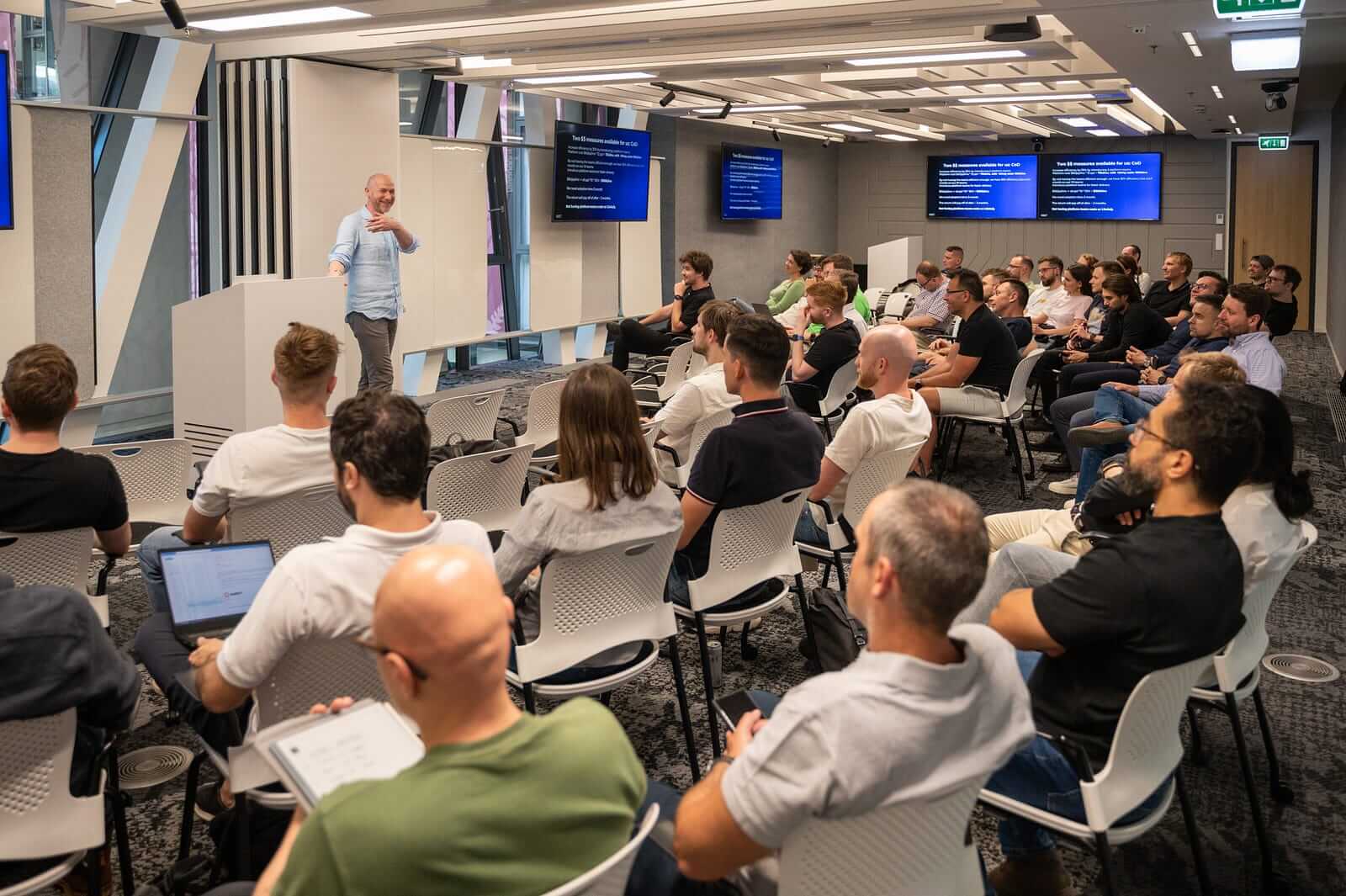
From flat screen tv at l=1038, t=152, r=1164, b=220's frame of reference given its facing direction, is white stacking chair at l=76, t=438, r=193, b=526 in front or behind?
in front

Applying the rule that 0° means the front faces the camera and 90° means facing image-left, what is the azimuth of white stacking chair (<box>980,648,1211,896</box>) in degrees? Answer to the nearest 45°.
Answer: approximately 135°

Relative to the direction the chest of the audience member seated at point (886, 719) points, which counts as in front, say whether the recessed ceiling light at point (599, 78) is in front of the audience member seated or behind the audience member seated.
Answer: in front

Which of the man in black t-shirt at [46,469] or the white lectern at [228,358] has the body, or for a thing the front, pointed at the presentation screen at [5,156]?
the man in black t-shirt

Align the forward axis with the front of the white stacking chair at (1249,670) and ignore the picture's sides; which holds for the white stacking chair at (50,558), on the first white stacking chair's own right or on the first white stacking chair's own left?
on the first white stacking chair's own left

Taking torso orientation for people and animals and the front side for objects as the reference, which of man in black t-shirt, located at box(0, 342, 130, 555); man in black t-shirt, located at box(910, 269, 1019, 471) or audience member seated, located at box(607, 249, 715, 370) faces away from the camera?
man in black t-shirt, located at box(0, 342, 130, 555)

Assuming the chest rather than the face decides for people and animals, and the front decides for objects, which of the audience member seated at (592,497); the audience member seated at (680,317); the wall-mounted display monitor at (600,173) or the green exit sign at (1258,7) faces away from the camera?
the audience member seated at (592,497)

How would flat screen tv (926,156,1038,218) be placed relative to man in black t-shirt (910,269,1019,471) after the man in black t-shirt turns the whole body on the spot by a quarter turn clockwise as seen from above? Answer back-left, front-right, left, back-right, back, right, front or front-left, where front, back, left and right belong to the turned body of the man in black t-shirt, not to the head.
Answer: front

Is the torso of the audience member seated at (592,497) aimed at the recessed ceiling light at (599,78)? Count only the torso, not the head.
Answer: yes

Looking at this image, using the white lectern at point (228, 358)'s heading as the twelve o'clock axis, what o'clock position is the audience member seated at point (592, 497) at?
The audience member seated is roughly at 1 o'clock from the white lectern.

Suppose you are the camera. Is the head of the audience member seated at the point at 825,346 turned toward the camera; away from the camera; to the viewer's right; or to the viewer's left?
to the viewer's left

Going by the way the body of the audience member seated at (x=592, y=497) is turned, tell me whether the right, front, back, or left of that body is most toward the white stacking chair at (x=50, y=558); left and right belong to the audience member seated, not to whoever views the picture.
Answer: left

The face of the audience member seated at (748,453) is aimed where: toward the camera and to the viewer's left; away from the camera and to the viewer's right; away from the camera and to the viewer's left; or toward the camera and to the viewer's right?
away from the camera and to the viewer's left

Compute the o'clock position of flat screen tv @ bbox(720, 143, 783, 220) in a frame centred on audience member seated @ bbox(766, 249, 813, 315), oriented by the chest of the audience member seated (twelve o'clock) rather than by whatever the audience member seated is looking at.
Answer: The flat screen tv is roughly at 3 o'clock from the audience member seated.

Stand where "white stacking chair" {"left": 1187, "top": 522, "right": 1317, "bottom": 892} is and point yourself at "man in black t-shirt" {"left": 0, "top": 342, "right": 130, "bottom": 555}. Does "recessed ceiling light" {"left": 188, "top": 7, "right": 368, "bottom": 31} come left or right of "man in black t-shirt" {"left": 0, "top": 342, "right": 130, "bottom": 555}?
right

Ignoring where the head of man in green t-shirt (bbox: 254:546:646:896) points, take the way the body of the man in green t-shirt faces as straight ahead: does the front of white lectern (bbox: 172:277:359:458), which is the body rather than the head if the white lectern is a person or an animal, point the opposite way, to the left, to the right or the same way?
the opposite way

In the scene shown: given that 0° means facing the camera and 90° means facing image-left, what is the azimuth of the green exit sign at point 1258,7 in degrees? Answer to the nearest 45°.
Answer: approximately 0°

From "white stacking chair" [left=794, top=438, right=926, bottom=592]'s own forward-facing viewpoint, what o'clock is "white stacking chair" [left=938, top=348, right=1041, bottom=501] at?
"white stacking chair" [left=938, top=348, right=1041, bottom=501] is roughly at 2 o'clock from "white stacking chair" [left=794, top=438, right=926, bottom=592].
